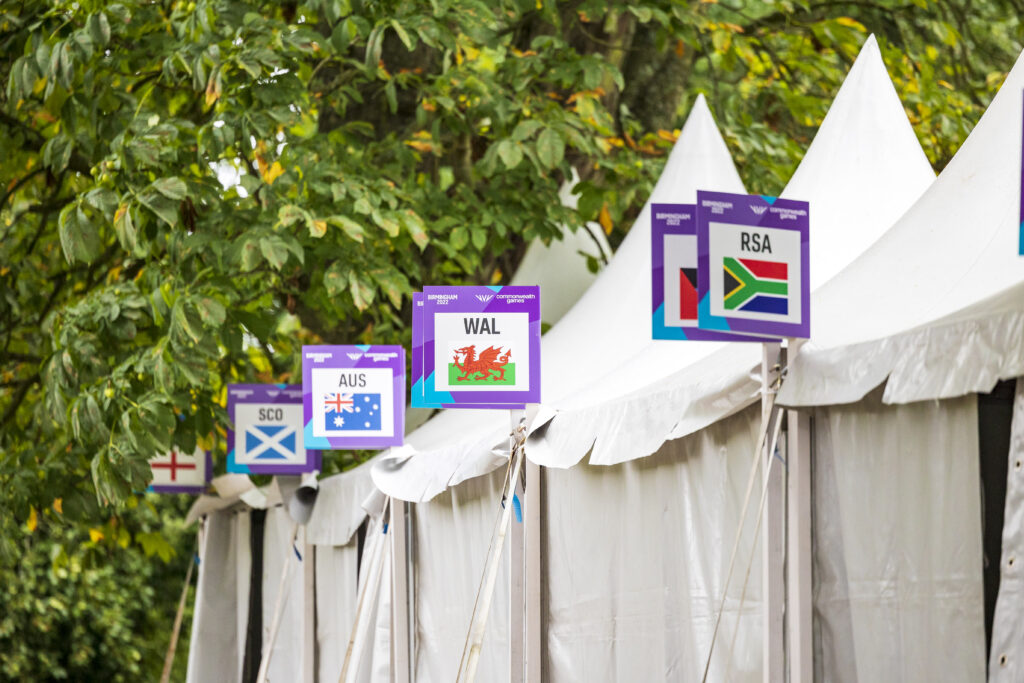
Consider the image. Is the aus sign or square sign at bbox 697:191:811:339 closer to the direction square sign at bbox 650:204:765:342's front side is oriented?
the square sign

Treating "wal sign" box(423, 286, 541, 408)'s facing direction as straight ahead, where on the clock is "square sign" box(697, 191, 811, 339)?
The square sign is roughly at 11 o'clock from the wal sign.

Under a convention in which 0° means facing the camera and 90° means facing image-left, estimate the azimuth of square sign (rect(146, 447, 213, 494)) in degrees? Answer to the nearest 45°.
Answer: approximately 0°

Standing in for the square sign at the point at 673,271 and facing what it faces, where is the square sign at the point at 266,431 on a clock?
the square sign at the point at 266,431 is roughly at 5 o'clock from the square sign at the point at 673,271.
